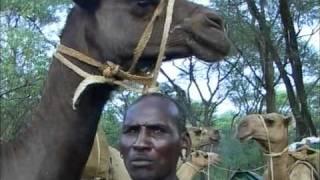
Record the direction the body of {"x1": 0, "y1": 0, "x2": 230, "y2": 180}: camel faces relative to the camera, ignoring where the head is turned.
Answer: to the viewer's right

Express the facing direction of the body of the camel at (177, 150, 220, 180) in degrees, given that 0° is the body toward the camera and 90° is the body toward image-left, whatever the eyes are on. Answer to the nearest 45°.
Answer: approximately 270°

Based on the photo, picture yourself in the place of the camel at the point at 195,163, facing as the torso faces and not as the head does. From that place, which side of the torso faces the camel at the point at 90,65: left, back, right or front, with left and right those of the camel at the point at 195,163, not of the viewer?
right
